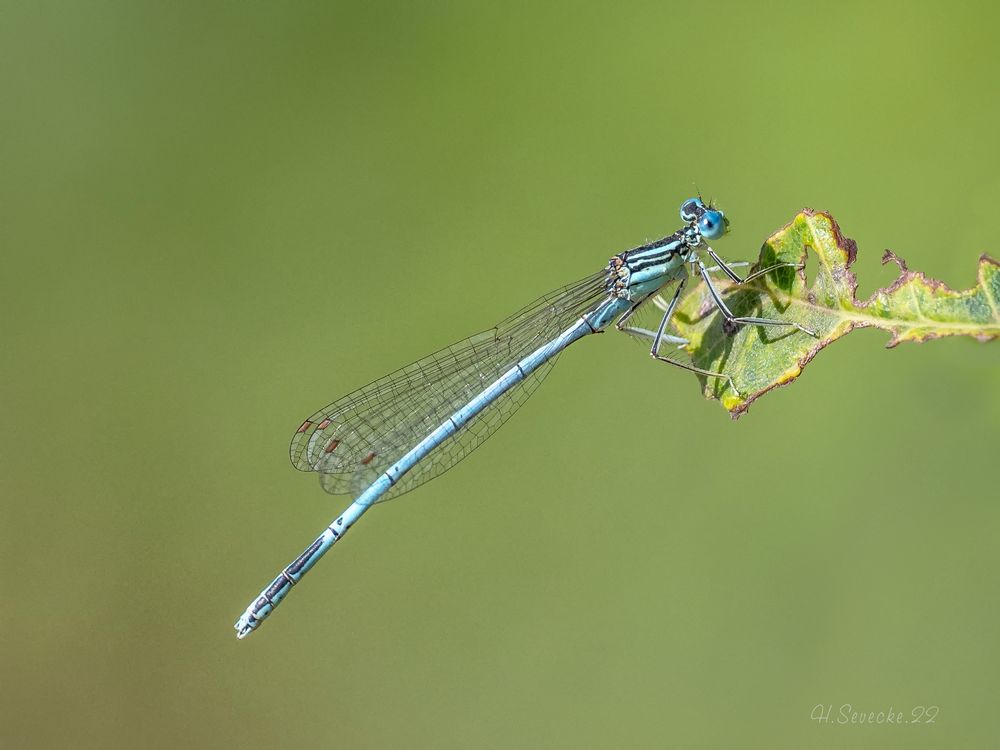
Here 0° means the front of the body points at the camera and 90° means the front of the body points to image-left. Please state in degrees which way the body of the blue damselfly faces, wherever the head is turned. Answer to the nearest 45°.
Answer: approximately 270°
